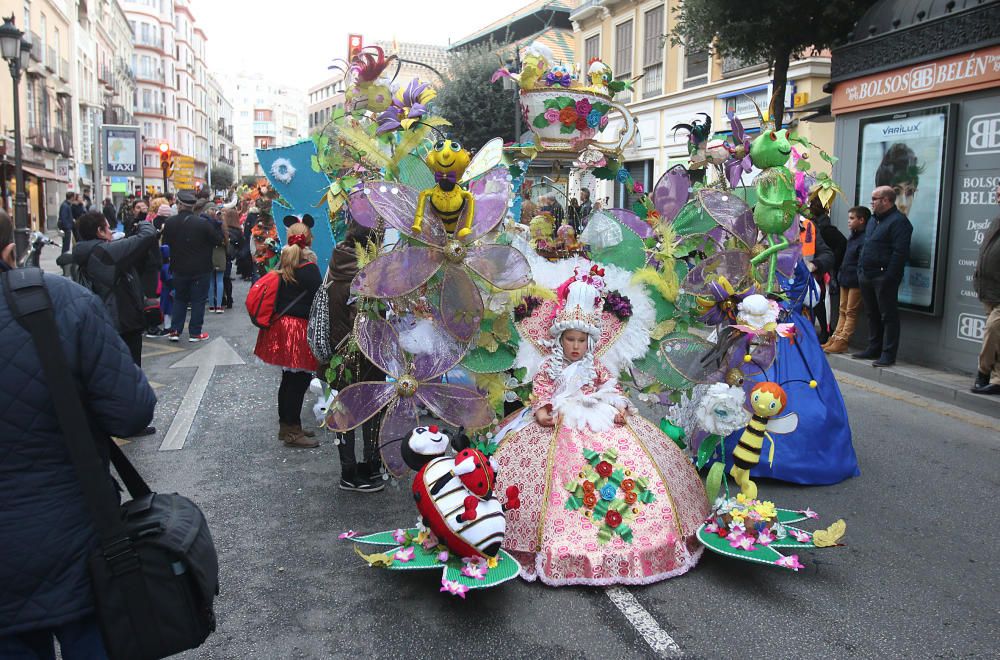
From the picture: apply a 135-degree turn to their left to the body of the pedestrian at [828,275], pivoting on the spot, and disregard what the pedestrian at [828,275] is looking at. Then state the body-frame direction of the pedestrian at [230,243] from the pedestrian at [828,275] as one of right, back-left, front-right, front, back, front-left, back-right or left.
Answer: back-right

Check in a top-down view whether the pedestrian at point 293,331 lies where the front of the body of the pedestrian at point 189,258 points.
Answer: no

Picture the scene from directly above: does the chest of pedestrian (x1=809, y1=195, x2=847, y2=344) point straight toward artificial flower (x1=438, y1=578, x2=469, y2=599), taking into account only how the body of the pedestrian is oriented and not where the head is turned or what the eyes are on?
no

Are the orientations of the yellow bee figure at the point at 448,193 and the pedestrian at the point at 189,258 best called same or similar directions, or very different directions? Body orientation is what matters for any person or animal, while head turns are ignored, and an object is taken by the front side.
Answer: very different directions

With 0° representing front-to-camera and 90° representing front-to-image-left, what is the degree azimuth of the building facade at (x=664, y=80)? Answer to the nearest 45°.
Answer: approximately 45°

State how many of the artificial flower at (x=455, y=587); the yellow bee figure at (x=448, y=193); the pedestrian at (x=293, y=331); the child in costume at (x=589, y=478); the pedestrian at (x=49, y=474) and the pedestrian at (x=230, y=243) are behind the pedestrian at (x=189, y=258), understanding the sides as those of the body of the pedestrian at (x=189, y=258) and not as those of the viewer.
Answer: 5

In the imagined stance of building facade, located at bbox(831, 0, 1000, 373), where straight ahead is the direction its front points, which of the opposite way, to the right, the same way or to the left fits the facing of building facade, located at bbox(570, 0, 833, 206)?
the same way

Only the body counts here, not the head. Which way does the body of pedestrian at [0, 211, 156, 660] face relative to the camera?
away from the camera

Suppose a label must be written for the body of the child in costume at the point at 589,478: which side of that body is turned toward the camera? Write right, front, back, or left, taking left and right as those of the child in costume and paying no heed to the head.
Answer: front

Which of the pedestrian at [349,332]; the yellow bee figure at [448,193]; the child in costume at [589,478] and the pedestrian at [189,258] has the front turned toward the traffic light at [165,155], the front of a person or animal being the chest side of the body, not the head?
the pedestrian at [189,258]

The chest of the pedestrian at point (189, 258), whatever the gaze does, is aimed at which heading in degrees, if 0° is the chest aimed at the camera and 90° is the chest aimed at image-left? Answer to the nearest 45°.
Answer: approximately 180°

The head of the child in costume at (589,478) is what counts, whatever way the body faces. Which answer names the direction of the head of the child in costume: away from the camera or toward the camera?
toward the camera

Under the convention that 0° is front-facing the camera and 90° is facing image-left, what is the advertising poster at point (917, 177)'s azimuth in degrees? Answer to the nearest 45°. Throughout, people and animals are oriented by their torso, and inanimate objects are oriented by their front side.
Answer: approximately 45°
